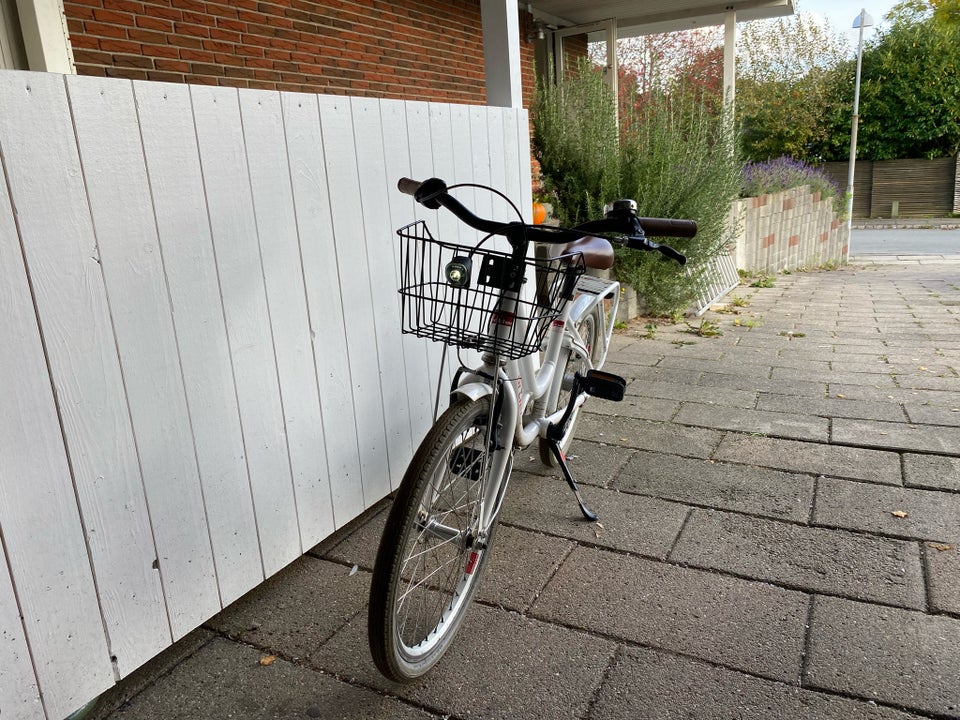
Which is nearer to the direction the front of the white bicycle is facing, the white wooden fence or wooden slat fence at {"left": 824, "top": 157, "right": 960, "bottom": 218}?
the white wooden fence

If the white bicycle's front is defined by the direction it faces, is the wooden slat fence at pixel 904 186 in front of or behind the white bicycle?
behind

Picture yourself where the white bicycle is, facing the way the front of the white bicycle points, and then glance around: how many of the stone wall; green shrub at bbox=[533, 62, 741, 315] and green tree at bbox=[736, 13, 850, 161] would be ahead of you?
0

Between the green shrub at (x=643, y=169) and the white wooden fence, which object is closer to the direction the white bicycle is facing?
the white wooden fence

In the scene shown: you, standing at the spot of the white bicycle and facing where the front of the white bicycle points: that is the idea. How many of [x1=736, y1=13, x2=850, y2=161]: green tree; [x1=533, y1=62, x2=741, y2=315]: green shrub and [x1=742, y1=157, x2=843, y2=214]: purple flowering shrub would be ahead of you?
0

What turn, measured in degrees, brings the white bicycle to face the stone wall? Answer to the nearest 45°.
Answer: approximately 180°

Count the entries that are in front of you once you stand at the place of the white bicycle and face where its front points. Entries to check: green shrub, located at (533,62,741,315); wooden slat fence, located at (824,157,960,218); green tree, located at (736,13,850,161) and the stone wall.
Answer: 0

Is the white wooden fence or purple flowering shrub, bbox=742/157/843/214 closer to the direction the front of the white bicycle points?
the white wooden fence

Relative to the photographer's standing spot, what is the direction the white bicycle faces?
facing the viewer and to the left of the viewer

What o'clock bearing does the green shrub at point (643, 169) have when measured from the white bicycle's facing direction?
The green shrub is roughly at 5 o'clock from the white bicycle.

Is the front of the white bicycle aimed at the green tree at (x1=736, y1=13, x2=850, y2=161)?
no

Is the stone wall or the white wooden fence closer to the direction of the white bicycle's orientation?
the white wooden fence

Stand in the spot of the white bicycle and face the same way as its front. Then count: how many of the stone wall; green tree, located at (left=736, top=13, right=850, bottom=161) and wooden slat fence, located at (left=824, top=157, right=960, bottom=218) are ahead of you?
0

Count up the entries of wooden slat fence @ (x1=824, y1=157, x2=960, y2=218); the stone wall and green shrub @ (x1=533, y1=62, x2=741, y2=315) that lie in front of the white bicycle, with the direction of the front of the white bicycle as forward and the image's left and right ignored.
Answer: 0

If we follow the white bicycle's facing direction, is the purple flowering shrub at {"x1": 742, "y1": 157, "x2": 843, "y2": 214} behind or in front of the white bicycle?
behind
